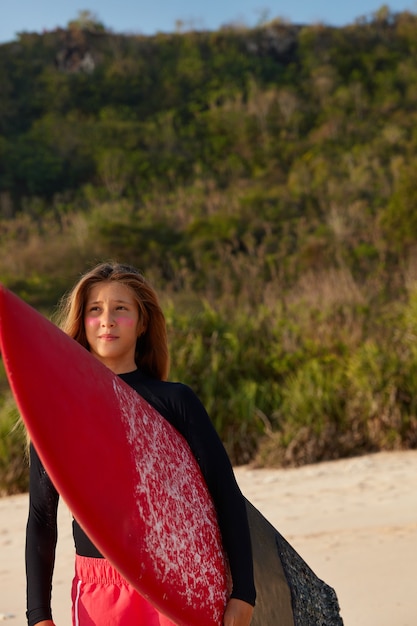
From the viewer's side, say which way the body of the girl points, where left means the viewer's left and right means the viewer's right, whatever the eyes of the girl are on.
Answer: facing the viewer
